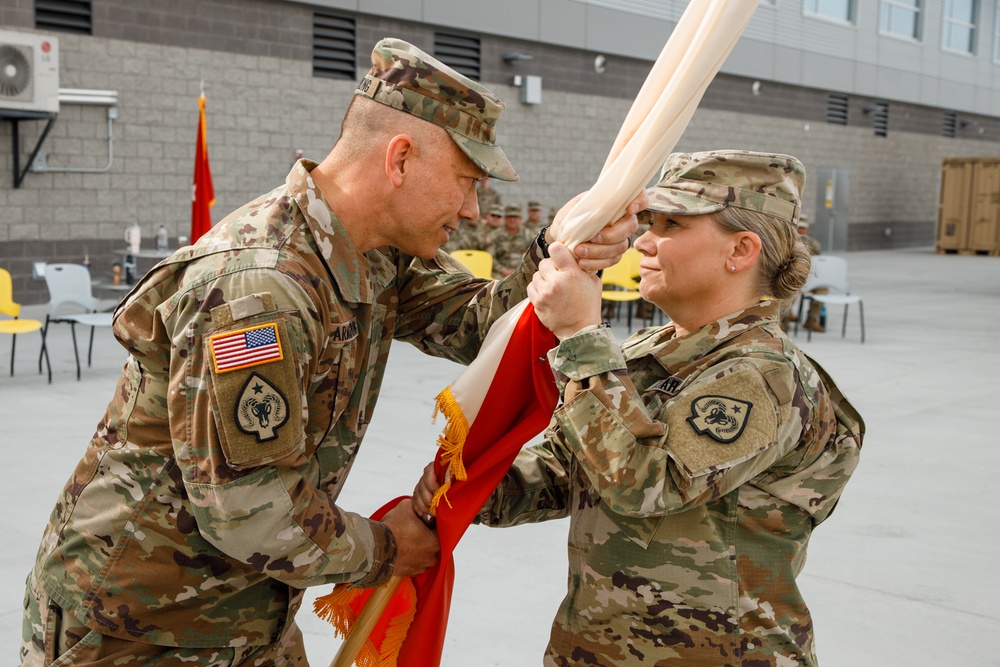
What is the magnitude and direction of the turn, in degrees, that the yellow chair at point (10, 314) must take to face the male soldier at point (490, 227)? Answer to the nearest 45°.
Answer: approximately 90° to its left

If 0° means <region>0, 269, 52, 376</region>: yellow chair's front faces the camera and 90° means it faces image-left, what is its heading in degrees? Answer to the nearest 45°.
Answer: approximately 315°

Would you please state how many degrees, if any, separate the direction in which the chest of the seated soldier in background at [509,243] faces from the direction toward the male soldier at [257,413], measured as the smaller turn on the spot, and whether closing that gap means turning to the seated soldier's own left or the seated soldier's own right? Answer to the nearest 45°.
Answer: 0° — they already face them

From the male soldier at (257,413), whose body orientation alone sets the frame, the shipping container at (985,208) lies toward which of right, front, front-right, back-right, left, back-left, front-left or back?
front-left

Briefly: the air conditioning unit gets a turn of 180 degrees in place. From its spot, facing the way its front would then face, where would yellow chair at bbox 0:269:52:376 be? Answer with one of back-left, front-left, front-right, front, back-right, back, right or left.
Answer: back-left

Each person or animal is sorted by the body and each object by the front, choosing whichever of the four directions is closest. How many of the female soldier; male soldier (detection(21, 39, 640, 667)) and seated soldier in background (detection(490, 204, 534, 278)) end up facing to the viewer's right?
1

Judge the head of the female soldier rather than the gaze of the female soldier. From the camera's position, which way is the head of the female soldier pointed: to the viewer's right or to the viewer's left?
to the viewer's left

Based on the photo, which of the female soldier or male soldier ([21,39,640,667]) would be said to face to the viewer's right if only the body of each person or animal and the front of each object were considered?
the male soldier

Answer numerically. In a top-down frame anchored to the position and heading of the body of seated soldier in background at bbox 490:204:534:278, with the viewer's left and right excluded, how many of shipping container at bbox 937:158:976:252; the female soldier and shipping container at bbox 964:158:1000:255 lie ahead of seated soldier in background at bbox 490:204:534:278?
1

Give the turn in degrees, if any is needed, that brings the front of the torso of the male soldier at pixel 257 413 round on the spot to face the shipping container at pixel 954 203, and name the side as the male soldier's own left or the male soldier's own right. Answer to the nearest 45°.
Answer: approximately 45° to the male soldier's own left

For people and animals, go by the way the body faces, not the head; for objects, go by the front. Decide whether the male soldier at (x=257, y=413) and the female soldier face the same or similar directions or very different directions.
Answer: very different directions

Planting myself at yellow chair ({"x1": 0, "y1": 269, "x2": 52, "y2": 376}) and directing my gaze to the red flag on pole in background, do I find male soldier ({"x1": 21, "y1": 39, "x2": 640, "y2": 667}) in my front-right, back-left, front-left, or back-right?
back-right

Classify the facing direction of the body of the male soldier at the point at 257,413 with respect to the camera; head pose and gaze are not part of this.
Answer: to the viewer's right
